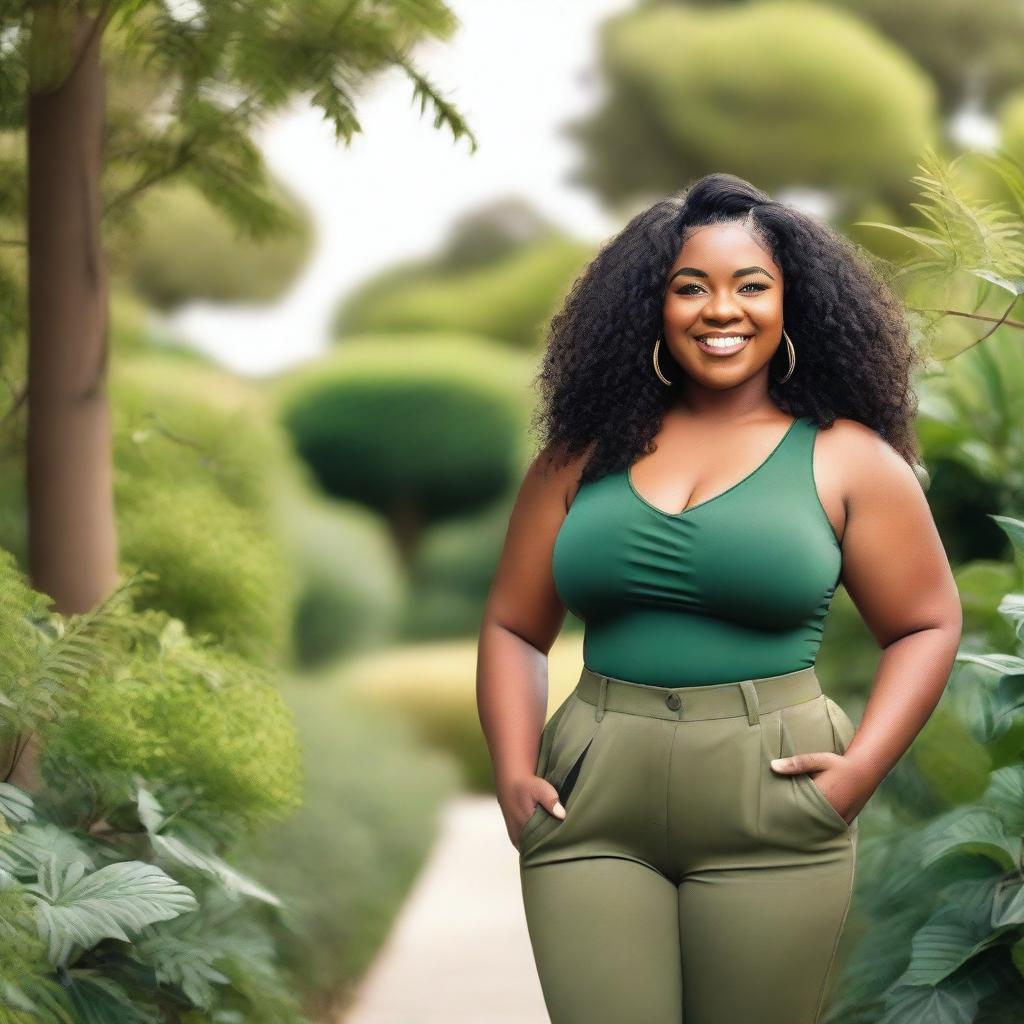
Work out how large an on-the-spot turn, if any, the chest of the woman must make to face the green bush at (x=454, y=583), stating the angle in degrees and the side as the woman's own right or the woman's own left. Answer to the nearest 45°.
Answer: approximately 180°

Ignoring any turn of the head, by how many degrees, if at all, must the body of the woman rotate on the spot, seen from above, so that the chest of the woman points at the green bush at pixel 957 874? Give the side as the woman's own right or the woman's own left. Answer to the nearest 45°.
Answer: approximately 135° to the woman's own left

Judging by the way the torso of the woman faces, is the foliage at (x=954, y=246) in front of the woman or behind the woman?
behind

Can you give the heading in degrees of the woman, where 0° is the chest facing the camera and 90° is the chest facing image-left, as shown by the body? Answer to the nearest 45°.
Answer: approximately 0°

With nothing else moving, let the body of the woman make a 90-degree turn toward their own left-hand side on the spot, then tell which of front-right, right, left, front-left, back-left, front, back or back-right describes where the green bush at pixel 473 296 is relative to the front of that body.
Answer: left

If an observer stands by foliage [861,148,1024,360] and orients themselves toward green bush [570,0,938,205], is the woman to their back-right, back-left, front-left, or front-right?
back-left

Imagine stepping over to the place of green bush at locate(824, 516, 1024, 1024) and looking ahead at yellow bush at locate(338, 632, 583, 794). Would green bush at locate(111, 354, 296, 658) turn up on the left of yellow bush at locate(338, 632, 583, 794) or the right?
left

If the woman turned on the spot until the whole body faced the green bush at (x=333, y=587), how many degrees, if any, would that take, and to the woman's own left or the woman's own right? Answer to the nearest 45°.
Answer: approximately 180°

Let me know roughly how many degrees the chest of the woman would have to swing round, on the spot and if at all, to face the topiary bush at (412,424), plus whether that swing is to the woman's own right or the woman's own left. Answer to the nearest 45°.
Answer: approximately 180°

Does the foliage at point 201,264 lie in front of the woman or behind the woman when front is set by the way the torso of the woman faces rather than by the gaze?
behind

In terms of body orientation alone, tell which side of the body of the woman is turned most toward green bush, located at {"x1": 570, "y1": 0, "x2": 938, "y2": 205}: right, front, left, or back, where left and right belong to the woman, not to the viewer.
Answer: back
